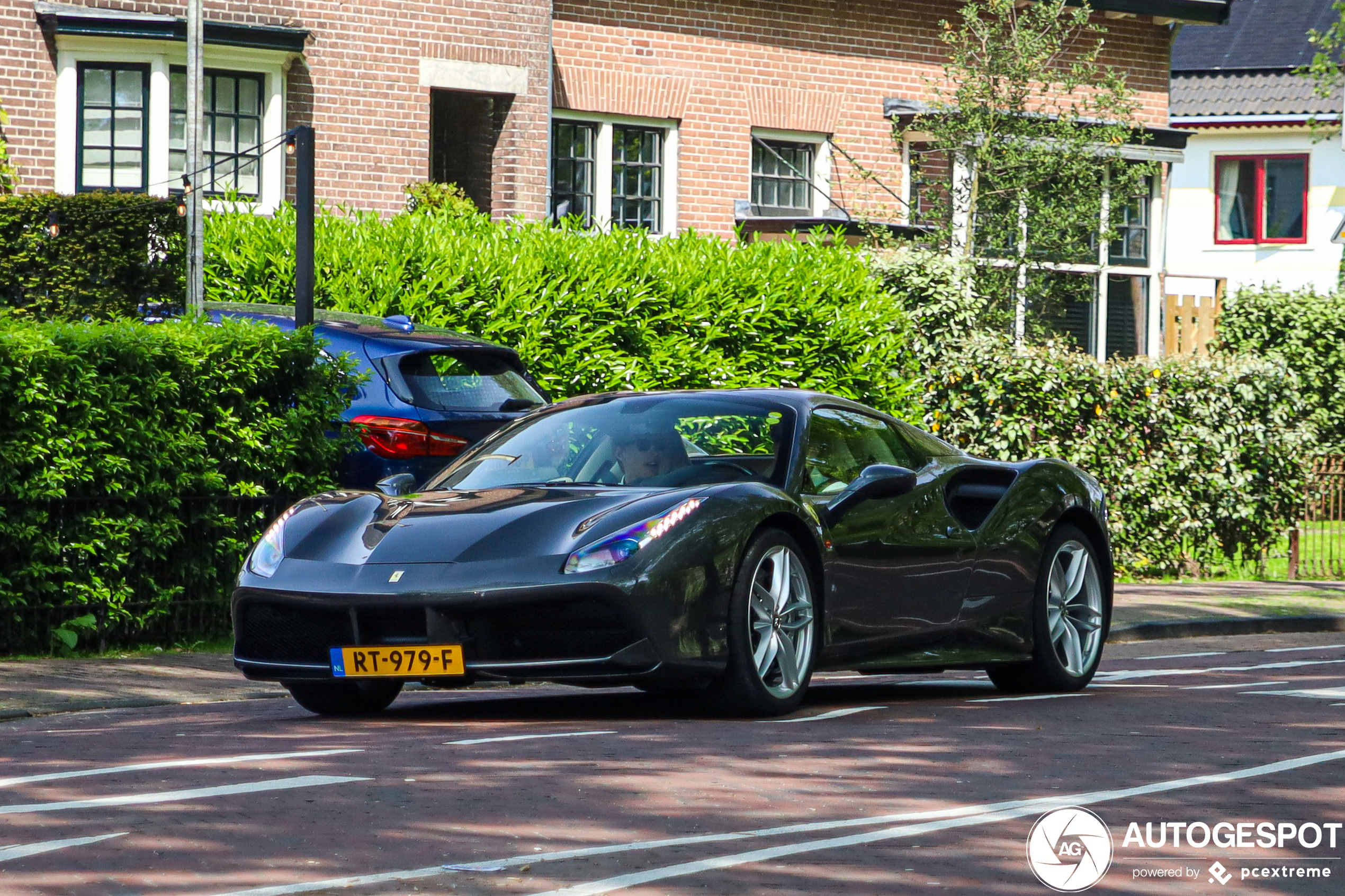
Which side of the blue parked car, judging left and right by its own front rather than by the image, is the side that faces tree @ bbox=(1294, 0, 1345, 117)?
right

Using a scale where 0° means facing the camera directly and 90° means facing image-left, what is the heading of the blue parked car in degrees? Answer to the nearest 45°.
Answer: approximately 135°

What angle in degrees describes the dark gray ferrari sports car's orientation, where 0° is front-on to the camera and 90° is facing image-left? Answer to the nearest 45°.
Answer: approximately 45°

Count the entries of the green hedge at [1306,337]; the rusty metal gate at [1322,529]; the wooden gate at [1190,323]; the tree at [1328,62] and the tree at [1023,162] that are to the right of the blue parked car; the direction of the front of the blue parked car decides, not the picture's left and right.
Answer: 5

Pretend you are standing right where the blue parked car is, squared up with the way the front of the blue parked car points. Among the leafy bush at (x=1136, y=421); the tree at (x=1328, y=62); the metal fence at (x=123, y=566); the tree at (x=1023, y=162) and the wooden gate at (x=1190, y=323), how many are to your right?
4

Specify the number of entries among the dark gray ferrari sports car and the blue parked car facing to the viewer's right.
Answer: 0
